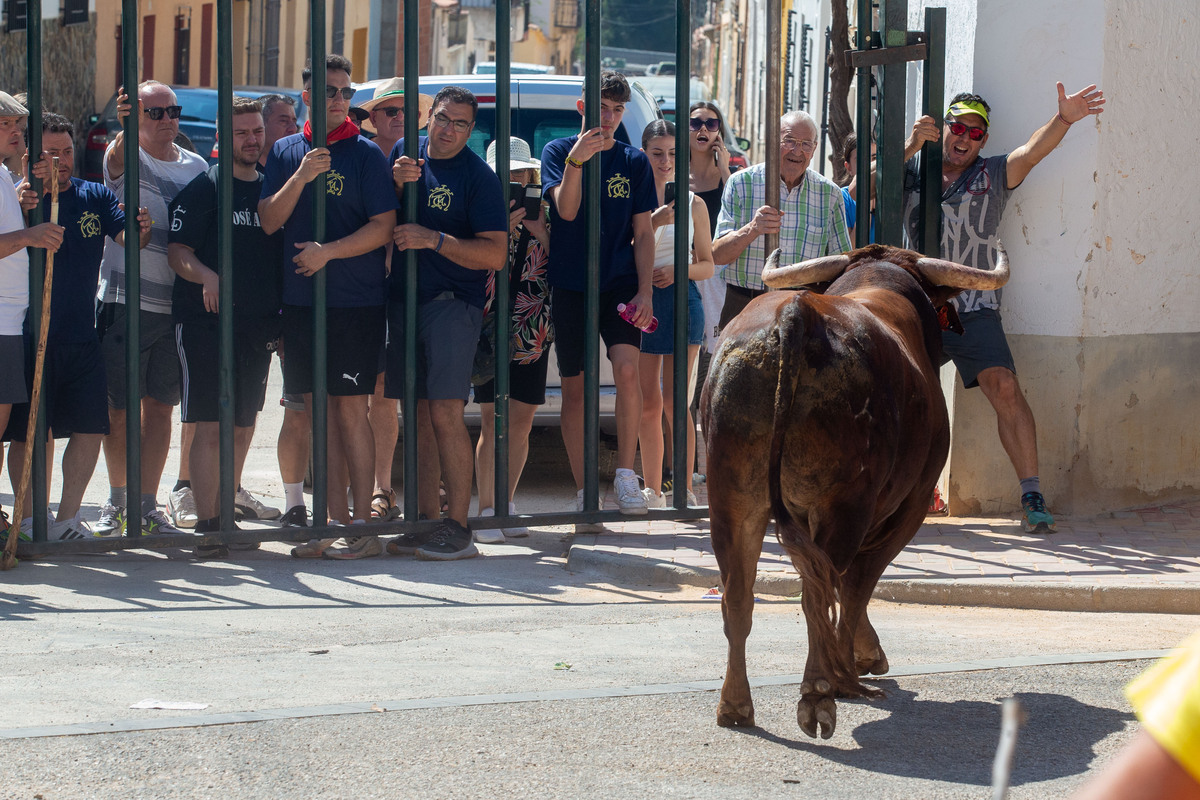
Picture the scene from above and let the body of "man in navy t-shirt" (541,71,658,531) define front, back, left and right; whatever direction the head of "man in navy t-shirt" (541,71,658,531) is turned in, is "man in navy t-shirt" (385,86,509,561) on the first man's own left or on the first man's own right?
on the first man's own right

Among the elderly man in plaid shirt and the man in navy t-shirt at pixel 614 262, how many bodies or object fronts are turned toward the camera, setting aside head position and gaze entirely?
2

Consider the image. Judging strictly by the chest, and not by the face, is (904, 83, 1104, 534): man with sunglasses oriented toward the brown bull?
yes

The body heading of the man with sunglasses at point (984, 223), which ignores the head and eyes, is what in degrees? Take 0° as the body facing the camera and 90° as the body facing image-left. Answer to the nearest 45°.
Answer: approximately 0°

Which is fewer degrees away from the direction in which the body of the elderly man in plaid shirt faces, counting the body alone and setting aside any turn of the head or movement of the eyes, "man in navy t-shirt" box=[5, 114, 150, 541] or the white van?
the man in navy t-shirt

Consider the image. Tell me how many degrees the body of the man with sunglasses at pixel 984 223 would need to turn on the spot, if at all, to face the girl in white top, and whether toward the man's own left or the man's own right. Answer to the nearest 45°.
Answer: approximately 90° to the man's own right

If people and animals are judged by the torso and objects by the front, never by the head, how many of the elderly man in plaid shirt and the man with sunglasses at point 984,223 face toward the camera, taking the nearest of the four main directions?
2

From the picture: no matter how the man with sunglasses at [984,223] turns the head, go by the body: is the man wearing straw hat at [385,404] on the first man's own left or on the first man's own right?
on the first man's own right

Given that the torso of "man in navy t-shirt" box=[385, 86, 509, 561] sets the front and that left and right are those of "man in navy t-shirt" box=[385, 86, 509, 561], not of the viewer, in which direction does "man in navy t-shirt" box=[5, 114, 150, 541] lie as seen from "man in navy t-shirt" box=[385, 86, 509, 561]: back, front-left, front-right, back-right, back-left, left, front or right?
front-right

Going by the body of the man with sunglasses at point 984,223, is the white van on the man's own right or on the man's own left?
on the man's own right

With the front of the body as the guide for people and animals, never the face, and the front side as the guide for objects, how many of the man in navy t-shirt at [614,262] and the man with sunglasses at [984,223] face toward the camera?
2

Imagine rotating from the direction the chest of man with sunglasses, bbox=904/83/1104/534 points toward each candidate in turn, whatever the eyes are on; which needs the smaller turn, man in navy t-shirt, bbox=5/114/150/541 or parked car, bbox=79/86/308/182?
the man in navy t-shirt

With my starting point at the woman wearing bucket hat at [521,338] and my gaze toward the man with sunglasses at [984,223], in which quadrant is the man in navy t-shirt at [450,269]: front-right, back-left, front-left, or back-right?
back-right
